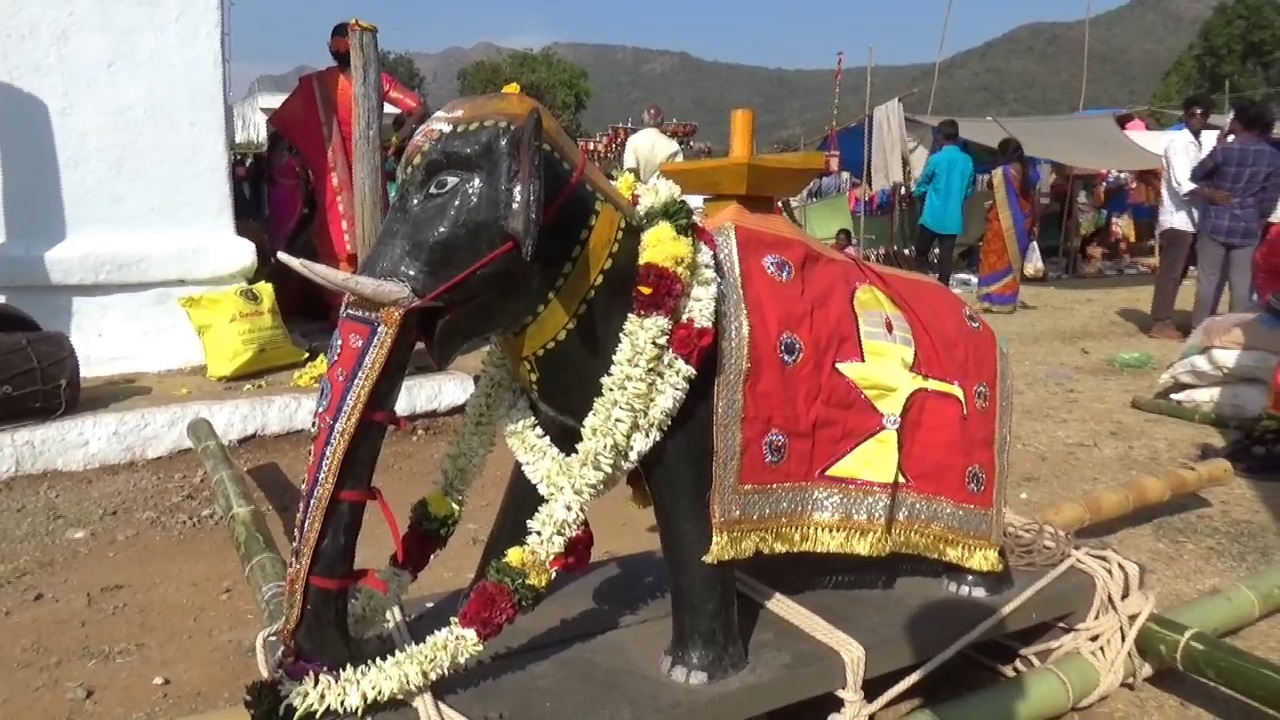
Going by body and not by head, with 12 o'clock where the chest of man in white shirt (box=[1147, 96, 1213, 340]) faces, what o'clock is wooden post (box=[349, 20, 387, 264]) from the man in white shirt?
The wooden post is roughly at 4 o'clock from the man in white shirt.

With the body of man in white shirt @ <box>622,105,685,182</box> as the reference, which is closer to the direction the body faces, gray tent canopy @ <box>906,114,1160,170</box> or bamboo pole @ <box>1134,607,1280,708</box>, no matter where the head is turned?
the gray tent canopy

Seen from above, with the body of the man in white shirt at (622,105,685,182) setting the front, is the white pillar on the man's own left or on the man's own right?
on the man's own left

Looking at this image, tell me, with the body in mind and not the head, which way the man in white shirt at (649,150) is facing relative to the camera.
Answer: away from the camera

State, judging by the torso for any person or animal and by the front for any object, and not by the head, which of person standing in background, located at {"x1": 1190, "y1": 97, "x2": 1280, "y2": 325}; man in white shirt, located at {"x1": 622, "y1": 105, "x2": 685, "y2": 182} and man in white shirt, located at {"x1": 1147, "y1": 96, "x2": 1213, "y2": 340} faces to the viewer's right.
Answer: man in white shirt, located at {"x1": 1147, "y1": 96, "x2": 1213, "y2": 340}

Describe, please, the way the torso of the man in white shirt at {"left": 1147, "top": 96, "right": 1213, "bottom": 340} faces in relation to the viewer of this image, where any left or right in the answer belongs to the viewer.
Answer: facing to the right of the viewer

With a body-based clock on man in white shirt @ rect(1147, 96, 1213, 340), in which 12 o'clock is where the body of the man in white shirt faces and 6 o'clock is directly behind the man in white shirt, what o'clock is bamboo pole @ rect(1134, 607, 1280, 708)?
The bamboo pole is roughly at 3 o'clock from the man in white shirt.

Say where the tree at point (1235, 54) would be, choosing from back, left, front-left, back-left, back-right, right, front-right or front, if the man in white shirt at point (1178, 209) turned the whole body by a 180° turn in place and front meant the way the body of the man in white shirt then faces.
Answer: right
